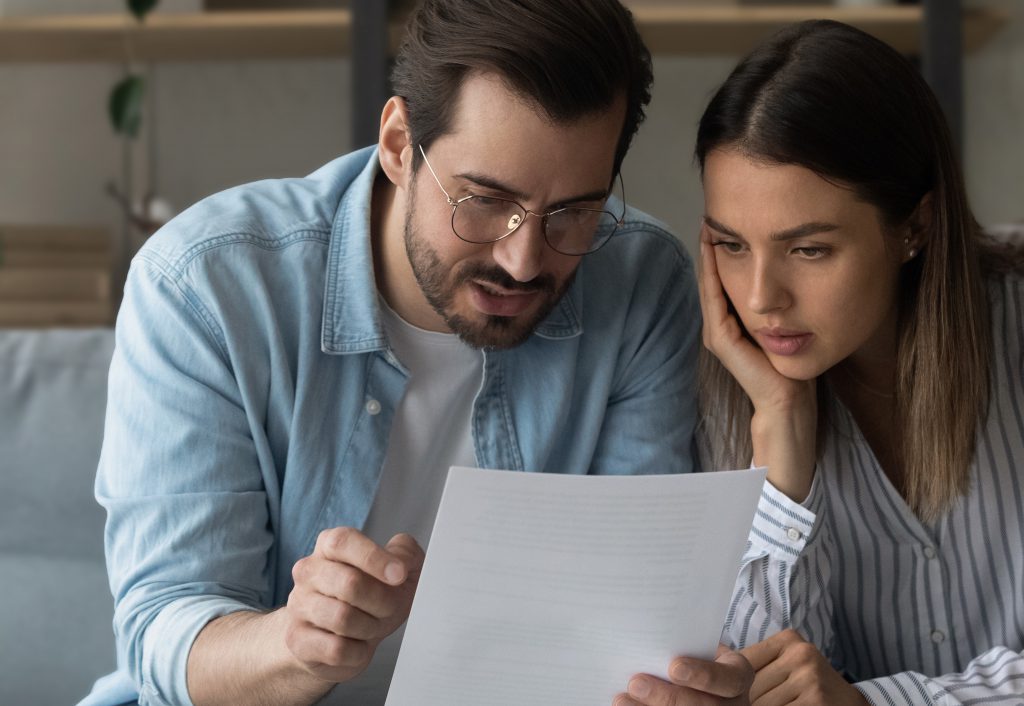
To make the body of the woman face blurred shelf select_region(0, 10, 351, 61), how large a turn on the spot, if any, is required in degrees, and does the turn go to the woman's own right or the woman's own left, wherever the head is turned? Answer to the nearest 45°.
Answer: approximately 90° to the woman's own right

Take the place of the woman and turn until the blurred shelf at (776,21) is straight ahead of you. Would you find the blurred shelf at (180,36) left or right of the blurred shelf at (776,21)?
left

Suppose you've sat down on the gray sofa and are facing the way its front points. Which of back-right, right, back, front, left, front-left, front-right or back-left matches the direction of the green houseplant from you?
back

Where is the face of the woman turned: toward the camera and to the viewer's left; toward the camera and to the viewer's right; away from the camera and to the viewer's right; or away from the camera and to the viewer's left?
toward the camera and to the viewer's left

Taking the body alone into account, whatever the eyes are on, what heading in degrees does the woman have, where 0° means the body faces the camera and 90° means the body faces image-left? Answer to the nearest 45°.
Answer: approximately 45°

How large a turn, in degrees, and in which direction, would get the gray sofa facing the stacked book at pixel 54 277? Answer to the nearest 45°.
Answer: approximately 180°

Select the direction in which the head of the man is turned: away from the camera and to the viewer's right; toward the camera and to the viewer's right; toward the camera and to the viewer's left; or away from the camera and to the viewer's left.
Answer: toward the camera and to the viewer's right

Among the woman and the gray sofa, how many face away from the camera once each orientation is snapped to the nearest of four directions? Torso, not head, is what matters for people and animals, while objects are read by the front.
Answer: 0

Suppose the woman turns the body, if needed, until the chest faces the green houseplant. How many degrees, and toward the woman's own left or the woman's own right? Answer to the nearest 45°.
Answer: approximately 90° to the woman's own right

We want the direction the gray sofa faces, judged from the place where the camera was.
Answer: facing the viewer

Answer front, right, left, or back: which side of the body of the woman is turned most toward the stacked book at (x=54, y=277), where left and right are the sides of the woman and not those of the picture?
right
